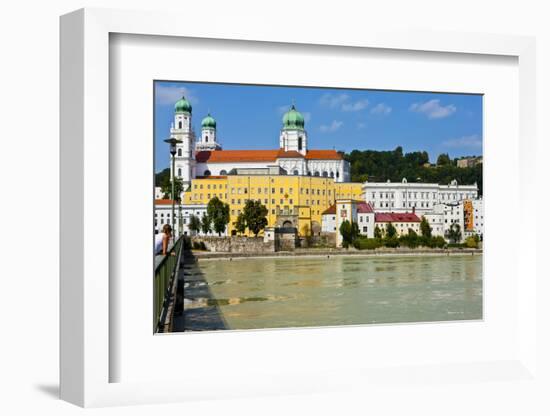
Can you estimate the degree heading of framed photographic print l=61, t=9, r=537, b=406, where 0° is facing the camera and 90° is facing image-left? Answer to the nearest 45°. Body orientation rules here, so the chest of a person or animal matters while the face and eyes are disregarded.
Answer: approximately 315°
